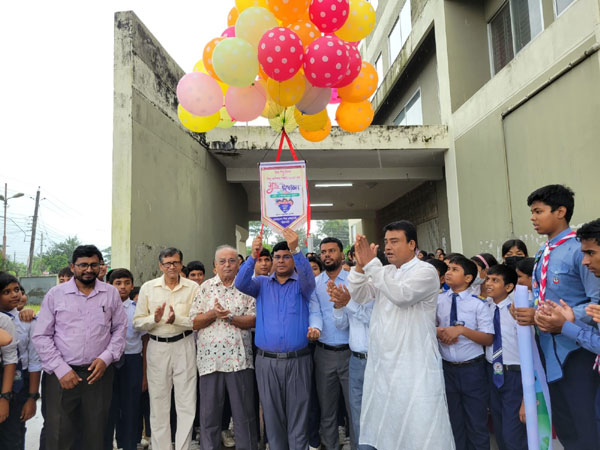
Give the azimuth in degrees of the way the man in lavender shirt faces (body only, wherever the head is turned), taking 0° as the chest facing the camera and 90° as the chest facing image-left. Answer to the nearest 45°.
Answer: approximately 0°

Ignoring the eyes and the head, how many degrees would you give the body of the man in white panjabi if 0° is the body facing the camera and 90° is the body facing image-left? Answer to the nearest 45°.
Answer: approximately 45°

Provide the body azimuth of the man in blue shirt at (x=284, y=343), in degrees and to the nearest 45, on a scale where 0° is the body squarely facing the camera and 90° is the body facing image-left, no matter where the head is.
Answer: approximately 0°
